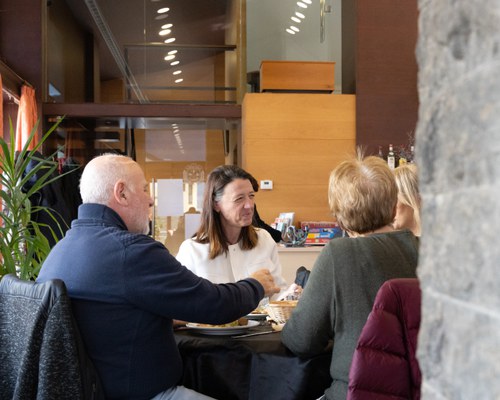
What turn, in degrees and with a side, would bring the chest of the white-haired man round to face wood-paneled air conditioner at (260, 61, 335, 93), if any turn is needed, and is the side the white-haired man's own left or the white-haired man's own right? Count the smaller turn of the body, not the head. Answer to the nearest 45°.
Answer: approximately 45° to the white-haired man's own left

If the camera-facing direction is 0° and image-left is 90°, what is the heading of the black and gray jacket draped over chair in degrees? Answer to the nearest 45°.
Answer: approximately 225°

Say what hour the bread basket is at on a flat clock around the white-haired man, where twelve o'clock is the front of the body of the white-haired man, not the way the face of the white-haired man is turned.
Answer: The bread basket is roughly at 12 o'clock from the white-haired man.

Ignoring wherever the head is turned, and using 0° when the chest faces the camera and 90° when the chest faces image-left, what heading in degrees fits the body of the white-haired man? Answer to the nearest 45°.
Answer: approximately 225°

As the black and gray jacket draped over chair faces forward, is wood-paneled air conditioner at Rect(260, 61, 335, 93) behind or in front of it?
in front

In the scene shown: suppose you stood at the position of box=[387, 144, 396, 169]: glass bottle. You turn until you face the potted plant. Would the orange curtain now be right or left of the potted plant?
right

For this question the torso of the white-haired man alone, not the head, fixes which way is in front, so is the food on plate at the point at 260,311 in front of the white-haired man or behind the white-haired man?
in front

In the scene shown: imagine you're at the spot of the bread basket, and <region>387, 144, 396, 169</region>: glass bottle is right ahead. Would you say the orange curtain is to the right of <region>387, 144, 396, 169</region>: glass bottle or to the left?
left
